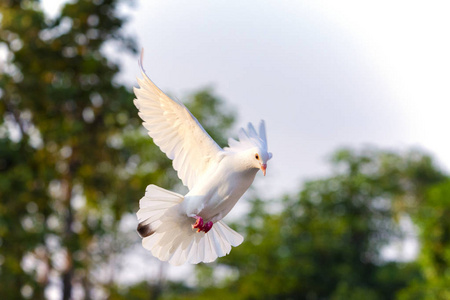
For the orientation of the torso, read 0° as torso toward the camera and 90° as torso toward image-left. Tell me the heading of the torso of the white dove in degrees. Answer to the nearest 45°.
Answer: approximately 315°

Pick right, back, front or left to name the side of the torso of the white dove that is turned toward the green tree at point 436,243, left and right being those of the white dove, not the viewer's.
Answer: left
